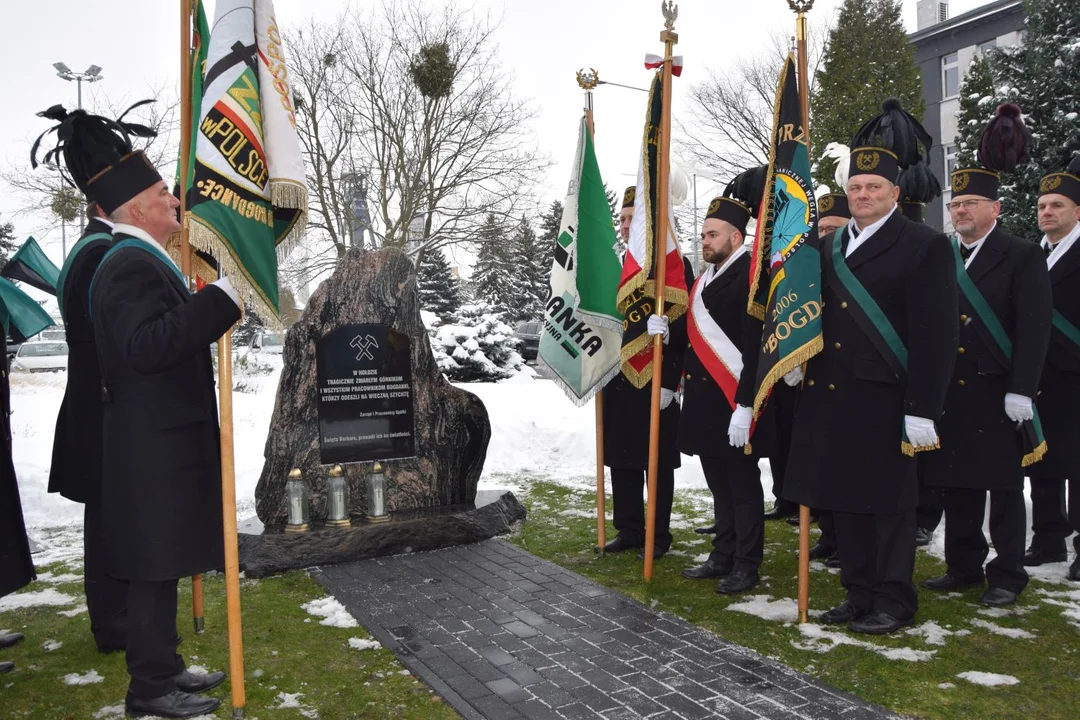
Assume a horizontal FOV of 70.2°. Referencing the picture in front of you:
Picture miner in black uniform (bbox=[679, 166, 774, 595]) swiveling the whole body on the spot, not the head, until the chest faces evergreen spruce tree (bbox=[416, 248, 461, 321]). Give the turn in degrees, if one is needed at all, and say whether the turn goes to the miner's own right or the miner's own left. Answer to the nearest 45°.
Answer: approximately 90° to the miner's own right

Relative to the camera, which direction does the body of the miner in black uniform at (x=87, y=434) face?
to the viewer's right

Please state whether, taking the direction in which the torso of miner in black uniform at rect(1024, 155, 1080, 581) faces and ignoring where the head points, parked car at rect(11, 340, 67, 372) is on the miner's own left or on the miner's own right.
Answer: on the miner's own right

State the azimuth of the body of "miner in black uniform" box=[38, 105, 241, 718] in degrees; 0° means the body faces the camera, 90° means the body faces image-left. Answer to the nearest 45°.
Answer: approximately 270°

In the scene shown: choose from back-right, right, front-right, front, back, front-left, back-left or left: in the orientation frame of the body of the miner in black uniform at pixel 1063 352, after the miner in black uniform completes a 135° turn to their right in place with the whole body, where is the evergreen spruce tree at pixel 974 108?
front

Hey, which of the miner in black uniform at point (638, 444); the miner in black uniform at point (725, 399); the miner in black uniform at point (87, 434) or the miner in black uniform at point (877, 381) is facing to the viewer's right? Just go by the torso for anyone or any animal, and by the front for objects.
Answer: the miner in black uniform at point (87, 434)
